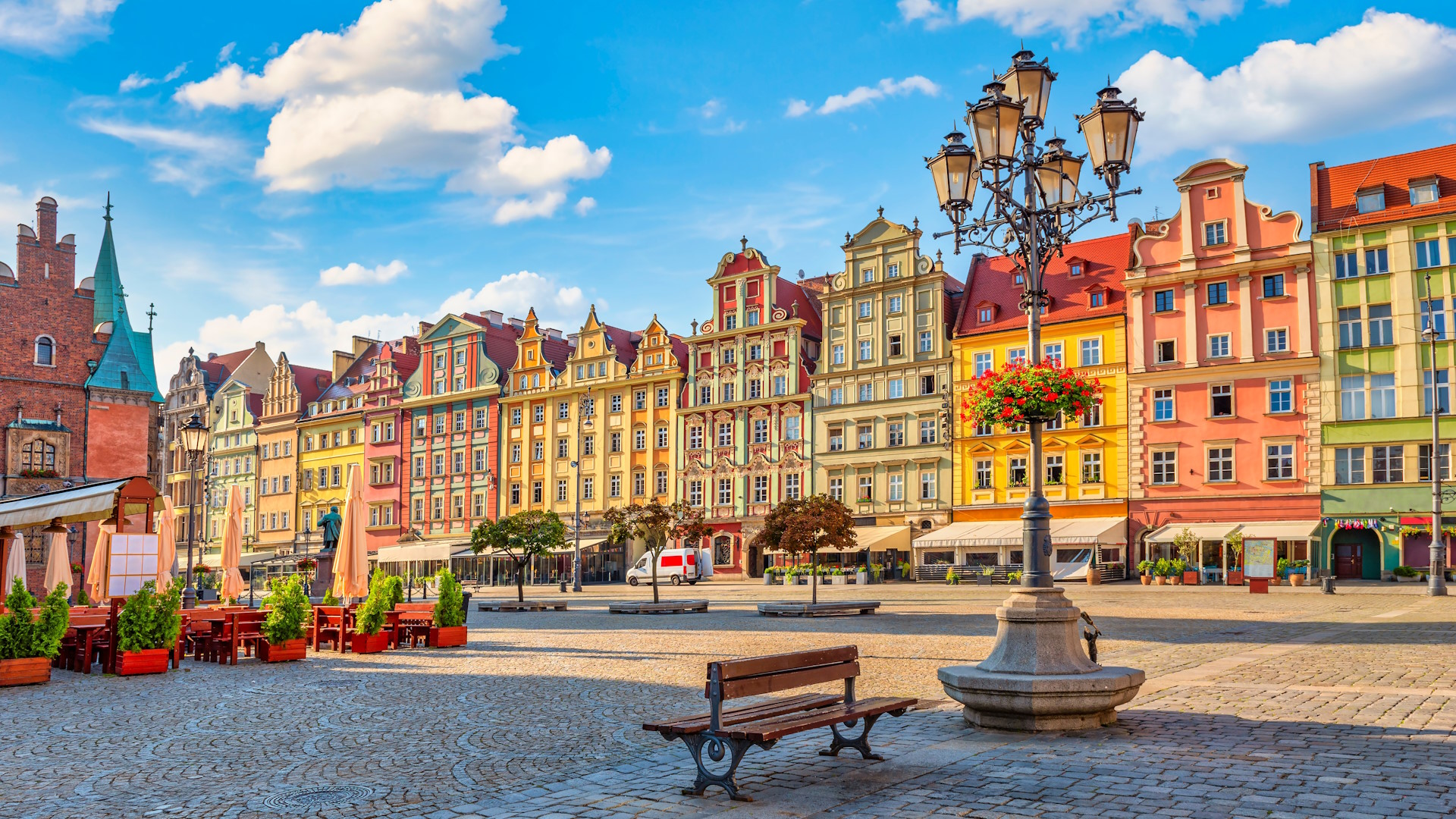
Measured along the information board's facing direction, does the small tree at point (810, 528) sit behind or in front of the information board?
in front

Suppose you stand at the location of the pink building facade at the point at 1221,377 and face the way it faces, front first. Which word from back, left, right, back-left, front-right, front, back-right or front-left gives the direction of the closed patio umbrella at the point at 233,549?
front-right

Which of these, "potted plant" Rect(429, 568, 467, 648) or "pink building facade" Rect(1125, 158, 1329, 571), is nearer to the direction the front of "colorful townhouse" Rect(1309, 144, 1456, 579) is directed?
the potted plant

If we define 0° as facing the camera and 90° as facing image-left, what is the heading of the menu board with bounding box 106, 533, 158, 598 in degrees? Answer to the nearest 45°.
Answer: approximately 0°

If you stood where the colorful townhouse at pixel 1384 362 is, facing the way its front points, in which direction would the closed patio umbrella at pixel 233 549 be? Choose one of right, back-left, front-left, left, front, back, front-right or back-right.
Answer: front-right
